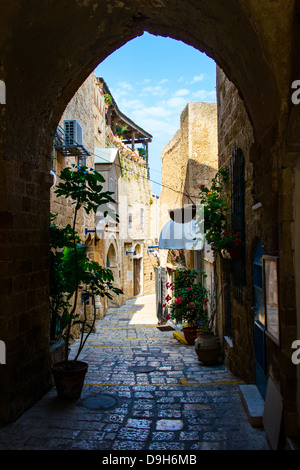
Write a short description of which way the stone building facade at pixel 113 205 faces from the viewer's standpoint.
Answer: facing the viewer and to the right of the viewer

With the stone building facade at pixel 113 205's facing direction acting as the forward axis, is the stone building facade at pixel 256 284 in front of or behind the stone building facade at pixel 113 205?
in front

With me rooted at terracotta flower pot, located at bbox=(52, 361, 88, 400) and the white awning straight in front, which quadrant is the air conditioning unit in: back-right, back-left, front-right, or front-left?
front-left

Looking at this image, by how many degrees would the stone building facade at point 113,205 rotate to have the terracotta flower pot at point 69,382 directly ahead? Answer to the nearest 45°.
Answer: approximately 45° to its right

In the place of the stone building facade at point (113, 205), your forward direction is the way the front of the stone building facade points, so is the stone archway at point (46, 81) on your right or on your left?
on your right

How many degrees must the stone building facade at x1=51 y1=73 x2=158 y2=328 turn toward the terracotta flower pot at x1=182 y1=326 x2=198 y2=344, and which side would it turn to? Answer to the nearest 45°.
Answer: approximately 45° to its right

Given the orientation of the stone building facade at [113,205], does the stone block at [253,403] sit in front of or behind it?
in front
